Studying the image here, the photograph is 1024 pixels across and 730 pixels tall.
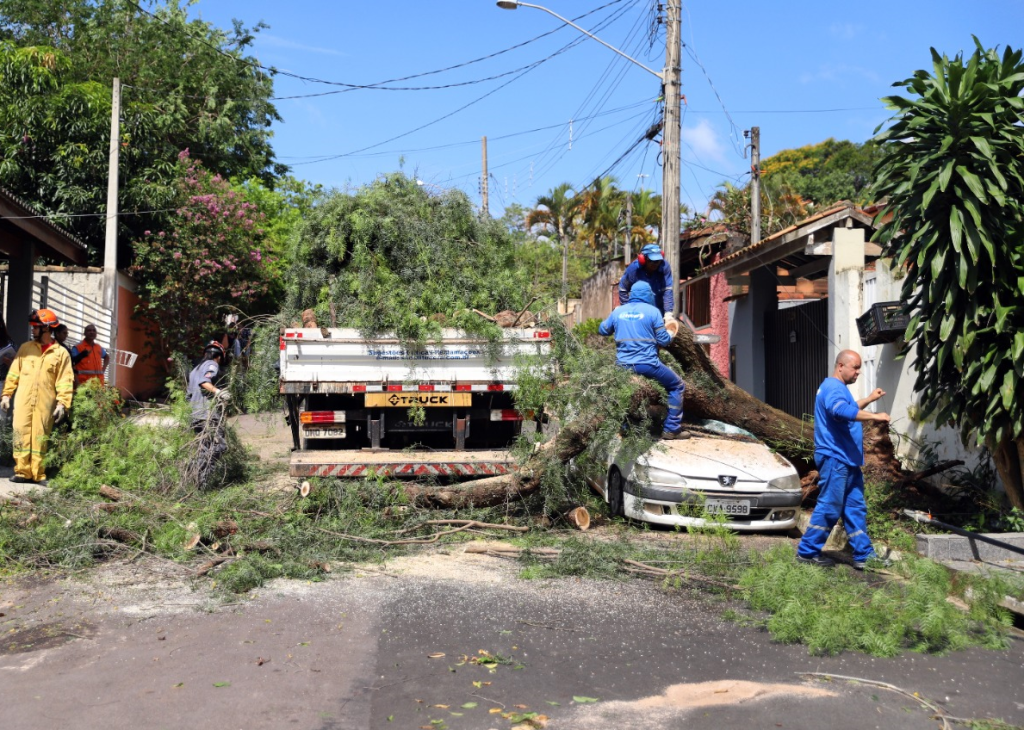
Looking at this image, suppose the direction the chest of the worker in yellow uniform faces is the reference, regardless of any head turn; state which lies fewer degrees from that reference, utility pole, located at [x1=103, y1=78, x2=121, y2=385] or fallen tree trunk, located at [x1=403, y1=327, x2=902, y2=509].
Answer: the fallen tree trunk

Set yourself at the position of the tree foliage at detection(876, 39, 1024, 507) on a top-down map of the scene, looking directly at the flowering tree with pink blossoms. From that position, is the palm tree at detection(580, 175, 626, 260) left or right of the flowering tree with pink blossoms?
right

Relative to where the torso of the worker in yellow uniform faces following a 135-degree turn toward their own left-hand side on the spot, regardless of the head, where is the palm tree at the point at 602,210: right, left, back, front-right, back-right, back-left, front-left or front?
front

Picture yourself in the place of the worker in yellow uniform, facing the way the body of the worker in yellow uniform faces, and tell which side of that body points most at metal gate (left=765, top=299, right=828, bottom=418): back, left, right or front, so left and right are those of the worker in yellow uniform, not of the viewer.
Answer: left

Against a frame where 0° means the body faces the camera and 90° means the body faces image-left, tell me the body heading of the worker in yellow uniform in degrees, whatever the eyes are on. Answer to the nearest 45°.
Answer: approximately 0°

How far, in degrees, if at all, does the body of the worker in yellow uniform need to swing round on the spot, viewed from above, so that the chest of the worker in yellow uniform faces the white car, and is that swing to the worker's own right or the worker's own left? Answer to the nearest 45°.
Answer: approximately 45° to the worker's own left
